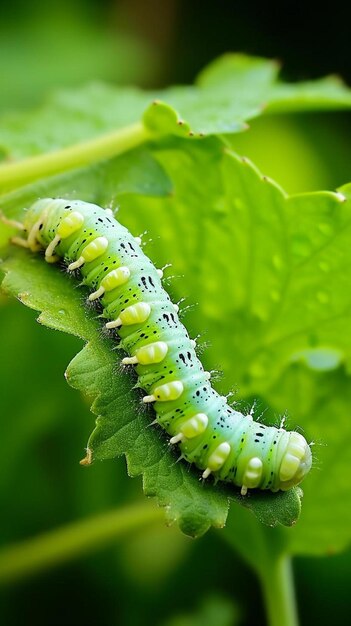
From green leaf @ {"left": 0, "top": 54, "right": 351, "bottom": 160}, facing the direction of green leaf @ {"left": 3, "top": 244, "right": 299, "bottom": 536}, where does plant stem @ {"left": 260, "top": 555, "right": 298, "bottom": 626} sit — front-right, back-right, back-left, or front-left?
front-left

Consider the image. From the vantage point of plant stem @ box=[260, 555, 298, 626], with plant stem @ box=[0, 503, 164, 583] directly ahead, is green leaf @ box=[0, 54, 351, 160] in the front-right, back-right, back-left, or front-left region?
front-right

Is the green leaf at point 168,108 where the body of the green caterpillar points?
no

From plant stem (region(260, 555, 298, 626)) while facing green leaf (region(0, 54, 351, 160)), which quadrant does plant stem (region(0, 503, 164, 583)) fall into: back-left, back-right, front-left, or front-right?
front-left

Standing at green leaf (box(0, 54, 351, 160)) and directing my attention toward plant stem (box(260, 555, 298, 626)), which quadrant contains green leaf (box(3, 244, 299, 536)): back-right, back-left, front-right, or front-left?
front-right

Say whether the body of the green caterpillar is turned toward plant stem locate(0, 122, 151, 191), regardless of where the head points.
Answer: no
